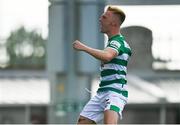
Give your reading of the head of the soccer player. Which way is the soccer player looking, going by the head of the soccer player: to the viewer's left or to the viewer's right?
to the viewer's left

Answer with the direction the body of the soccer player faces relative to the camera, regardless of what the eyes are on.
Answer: to the viewer's left
